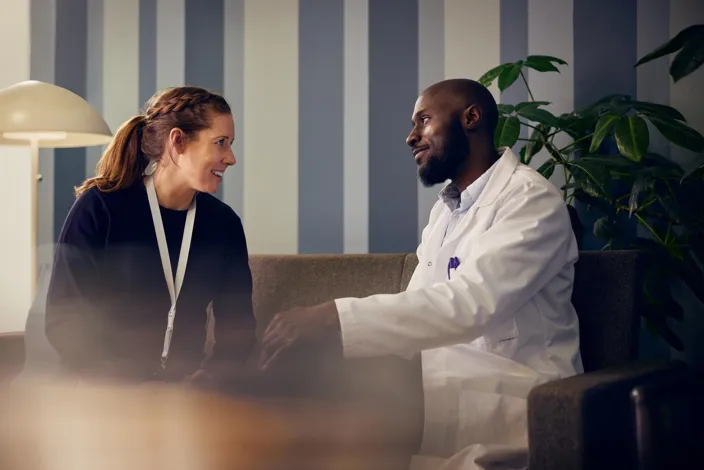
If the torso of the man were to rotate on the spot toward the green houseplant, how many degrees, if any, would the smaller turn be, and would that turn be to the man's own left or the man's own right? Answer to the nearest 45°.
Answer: approximately 180°

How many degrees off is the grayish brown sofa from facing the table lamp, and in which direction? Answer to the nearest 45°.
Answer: approximately 135° to its right

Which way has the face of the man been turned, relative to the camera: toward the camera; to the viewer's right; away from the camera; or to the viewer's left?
to the viewer's left

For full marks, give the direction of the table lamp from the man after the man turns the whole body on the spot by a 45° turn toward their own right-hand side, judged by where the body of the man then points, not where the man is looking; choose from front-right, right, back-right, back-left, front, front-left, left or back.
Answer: front-right

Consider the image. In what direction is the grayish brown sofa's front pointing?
toward the camera

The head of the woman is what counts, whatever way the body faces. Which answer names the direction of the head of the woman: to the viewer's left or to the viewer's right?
to the viewer's right

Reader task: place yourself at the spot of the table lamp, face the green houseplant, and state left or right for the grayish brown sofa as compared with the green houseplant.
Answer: right

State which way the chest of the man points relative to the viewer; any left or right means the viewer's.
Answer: facing the viewer and to the left of the viewer

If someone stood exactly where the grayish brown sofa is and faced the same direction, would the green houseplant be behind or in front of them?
behind

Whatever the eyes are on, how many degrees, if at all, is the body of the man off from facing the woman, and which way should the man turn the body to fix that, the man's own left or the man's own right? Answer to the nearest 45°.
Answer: approximately 45° to the man's own right
